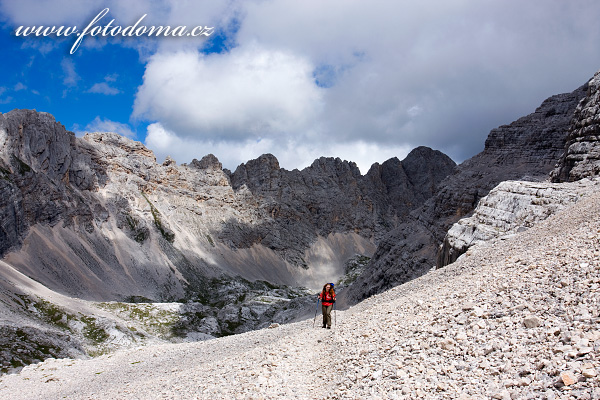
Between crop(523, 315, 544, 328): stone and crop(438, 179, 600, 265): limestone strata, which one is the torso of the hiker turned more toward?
the stone

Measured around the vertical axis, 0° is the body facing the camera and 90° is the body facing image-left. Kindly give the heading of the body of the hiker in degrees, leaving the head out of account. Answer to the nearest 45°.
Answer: approximately 0°

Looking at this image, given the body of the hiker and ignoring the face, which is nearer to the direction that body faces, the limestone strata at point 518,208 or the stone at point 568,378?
the stone

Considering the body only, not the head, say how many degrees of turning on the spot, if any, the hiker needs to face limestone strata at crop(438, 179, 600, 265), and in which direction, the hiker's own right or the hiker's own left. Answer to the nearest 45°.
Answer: approximately 135° to the hiker's own left

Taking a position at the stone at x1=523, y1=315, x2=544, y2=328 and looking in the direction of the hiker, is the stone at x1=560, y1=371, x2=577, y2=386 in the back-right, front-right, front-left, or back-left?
back-left
